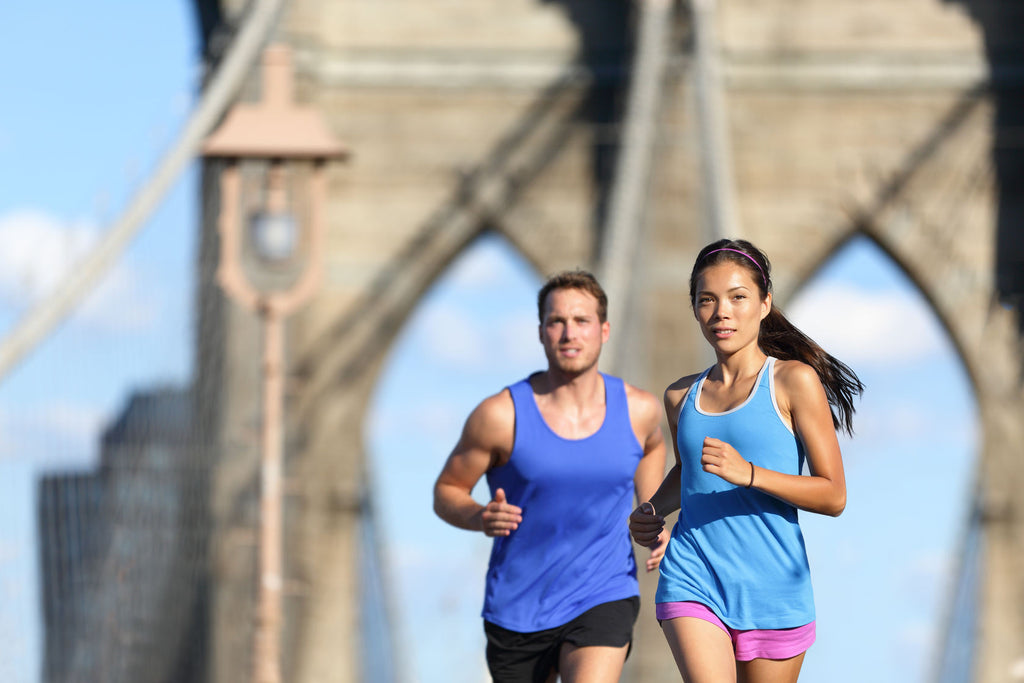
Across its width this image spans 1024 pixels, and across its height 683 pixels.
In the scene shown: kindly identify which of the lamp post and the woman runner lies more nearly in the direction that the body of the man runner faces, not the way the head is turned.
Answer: the woman runner

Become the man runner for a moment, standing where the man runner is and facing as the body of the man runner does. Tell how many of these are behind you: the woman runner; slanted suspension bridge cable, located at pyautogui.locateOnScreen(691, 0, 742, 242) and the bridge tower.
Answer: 2

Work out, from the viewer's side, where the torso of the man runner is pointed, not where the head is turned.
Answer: toward the camera

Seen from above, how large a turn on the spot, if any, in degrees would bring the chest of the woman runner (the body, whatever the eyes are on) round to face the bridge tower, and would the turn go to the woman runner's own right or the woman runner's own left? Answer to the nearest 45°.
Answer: approximately 135° to the woman runner's own right

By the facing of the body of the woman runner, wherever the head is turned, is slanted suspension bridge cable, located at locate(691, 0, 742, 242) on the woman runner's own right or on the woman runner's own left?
on the woman runner's own right

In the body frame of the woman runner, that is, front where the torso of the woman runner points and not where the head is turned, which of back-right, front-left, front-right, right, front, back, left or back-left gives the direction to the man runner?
right

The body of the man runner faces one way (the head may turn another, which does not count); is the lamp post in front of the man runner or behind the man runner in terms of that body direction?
behind

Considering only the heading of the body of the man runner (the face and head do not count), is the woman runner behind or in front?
in front

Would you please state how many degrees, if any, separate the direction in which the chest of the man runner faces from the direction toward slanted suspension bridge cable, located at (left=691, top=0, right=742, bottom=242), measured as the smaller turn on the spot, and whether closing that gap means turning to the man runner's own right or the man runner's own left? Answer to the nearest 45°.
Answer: approximately 180°

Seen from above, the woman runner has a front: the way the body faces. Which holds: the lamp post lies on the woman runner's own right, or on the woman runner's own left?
on the woman runner's own right

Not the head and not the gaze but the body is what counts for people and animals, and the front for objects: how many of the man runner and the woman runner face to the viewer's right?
0
